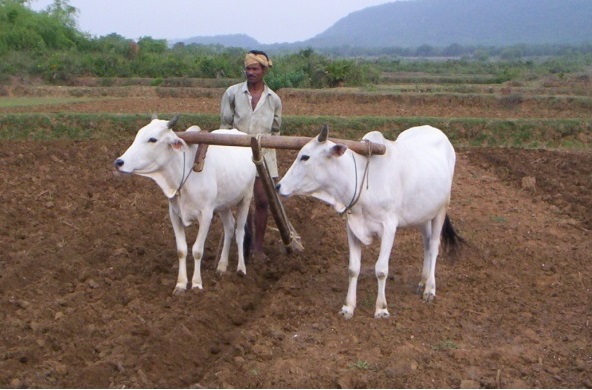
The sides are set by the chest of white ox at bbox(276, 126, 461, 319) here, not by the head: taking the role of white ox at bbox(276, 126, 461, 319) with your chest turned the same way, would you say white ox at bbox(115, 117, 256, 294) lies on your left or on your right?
on your right

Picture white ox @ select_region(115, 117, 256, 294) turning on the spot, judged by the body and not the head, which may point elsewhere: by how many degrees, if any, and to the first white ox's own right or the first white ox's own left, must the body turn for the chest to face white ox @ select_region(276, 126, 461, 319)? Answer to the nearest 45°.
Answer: approximately 90° to the first white ox's own left

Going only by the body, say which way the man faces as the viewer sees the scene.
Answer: toward the camera

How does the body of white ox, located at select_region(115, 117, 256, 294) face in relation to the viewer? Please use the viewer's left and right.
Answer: facing the viewer and to the left of the viewer

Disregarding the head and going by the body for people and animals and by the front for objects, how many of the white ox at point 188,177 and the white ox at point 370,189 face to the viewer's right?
0
